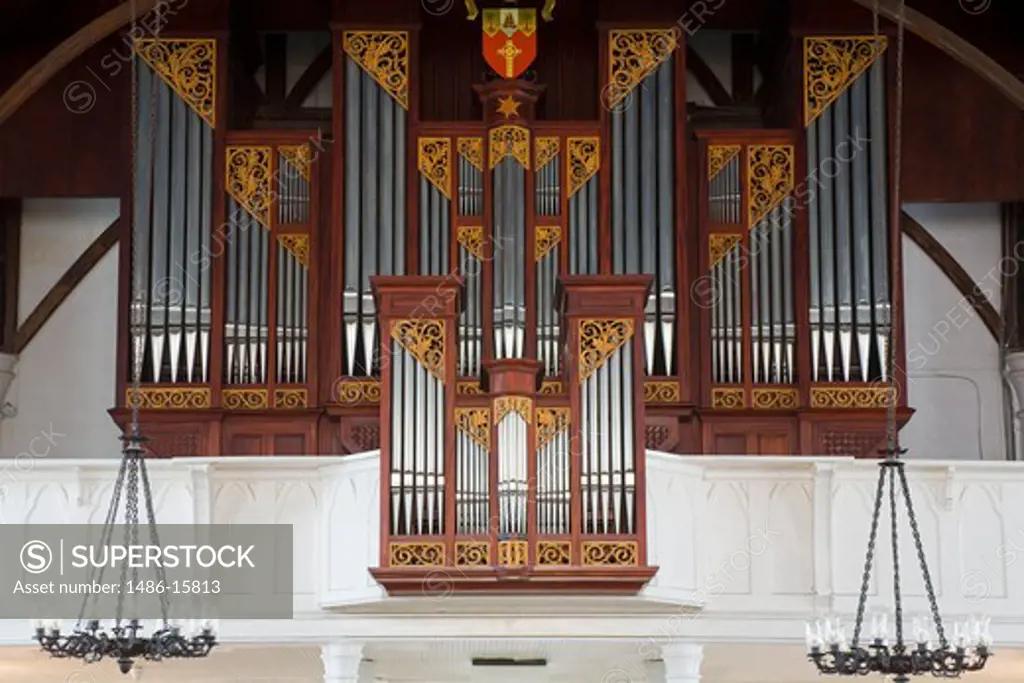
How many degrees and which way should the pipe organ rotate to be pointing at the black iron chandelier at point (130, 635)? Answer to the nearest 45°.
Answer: approximately 45° to its right

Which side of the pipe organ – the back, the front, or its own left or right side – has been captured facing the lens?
front
